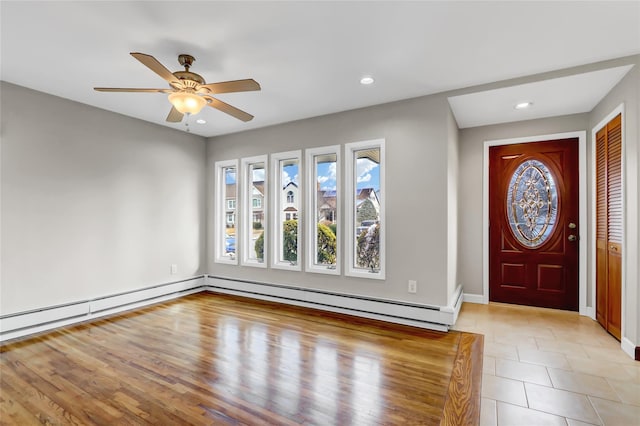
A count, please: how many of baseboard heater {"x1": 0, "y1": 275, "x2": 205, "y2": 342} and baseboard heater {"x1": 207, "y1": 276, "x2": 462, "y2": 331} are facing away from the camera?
0

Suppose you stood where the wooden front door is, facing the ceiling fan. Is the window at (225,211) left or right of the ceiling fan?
right

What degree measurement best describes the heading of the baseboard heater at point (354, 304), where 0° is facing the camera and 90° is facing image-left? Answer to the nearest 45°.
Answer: approximately 45°

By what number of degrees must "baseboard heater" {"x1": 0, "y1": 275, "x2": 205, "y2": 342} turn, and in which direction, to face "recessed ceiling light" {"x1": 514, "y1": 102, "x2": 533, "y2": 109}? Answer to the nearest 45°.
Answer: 0° — it already faces it

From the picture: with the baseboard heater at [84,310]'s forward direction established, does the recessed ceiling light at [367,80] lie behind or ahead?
ahead

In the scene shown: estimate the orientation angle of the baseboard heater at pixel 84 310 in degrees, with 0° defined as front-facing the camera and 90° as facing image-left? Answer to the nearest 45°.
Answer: approximately 315°

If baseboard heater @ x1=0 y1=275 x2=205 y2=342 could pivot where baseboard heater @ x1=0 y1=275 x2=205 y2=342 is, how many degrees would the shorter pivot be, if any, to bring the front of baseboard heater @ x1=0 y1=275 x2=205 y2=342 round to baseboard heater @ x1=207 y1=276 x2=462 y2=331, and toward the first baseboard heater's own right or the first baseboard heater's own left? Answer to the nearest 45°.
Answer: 0° — it already faces it

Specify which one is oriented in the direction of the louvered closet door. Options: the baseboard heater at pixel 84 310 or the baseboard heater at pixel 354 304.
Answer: the baseboard heater at pixel 84 310

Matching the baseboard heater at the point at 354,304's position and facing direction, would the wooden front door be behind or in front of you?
behind

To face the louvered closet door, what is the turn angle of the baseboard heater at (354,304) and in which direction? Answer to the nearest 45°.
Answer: approximately 135° to its left
